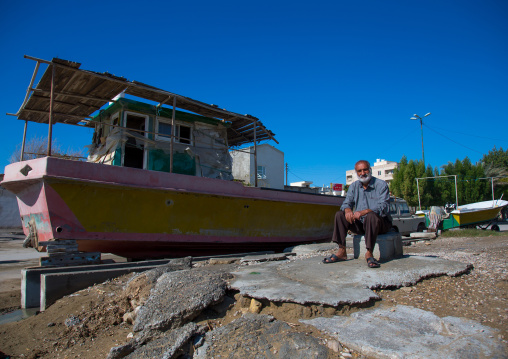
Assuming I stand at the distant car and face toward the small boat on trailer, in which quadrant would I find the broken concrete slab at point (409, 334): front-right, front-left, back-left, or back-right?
back-right

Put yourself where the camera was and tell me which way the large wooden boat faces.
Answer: facing away from the viewer and to the right of the viewer

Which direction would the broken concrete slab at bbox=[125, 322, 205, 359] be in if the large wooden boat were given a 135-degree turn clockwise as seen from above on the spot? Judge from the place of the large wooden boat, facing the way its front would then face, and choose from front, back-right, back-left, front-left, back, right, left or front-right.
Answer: front

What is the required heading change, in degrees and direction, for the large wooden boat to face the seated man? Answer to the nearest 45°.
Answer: approximately 90° to its right

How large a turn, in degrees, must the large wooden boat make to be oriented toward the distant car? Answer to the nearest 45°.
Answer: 0° — it already faces it

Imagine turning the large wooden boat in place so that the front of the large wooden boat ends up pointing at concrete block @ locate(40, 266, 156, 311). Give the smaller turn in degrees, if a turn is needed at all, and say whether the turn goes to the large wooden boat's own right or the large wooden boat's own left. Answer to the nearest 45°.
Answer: approximately 135° to the large wooden boat's own right

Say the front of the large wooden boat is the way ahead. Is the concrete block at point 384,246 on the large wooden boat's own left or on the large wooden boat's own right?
on the large wooden boat's own right

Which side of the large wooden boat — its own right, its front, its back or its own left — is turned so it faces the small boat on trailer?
front

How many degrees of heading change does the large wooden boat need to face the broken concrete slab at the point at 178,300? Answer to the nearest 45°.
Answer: approximately 135° to its right
